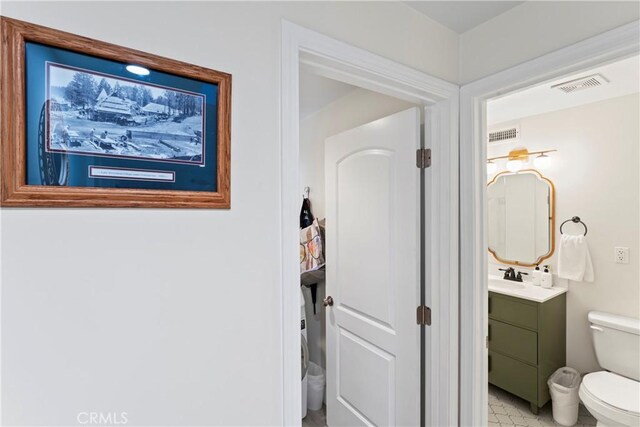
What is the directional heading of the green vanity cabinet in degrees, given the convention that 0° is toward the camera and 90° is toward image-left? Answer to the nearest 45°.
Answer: approximately 45°

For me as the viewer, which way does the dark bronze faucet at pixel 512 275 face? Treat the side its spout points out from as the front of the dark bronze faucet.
facing the viewer and to the left of the viewer

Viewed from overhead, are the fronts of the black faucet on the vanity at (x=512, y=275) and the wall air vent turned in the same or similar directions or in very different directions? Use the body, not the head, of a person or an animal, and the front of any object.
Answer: same or similar directions

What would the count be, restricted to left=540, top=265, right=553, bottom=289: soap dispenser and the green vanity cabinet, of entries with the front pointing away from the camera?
0

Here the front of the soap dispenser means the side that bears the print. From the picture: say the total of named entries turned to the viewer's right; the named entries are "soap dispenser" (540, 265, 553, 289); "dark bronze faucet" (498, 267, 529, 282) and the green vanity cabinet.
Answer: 0

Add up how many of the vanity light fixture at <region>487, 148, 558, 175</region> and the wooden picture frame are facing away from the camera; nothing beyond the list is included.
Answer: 0

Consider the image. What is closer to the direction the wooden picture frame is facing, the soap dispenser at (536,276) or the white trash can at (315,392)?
the soap dispenser
